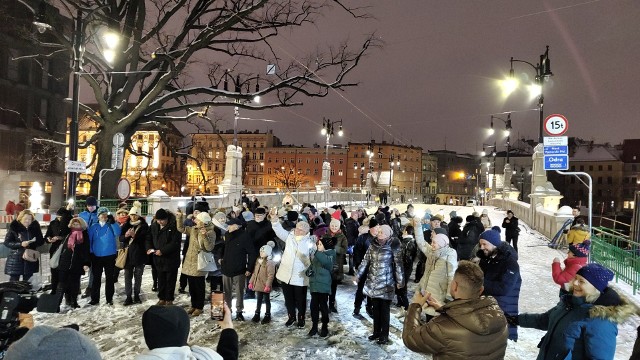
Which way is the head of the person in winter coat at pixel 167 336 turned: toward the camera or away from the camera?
away from the camera

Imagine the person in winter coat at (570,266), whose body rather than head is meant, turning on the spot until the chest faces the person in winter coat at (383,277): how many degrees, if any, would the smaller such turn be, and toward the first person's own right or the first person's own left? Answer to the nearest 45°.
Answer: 0° — they already face them

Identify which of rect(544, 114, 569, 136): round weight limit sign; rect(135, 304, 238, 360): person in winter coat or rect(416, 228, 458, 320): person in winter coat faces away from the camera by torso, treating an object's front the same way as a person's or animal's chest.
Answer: rect(135, 304, 238, 360): person in winter coat

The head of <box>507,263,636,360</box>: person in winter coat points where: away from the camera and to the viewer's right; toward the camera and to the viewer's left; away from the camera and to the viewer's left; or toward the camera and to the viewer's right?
toward the camera and to the viewer's left

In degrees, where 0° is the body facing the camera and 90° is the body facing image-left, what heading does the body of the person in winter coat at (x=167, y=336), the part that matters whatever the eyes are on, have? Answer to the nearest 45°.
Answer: approximately 180°

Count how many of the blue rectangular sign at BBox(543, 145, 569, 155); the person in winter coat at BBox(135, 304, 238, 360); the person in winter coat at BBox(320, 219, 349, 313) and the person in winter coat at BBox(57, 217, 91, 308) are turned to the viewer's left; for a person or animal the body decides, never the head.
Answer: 0

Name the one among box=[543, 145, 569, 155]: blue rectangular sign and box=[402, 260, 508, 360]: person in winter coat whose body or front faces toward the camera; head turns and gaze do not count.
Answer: the blue rectangular sign

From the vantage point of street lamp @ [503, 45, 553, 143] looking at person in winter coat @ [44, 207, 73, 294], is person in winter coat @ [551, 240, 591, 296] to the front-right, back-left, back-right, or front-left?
front-left

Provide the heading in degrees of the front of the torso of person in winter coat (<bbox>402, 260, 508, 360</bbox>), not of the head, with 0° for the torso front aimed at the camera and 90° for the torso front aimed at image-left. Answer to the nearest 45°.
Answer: approximately 135°

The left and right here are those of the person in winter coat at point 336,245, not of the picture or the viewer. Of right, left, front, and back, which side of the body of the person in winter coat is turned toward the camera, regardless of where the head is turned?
front

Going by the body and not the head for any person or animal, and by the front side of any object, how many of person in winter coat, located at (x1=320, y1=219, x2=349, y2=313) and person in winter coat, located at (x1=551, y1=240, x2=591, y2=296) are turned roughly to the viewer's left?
1

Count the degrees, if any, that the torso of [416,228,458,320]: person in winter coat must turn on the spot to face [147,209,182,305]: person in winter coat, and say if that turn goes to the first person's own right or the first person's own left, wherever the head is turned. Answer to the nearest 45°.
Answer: approximately 45° to the first person's own right

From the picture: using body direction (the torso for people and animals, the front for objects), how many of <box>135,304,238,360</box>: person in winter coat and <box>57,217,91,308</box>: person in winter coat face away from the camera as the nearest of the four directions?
1

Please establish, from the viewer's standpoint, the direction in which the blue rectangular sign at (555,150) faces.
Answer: facing the viewer

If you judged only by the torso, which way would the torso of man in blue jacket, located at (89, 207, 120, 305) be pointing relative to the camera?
toward the camera

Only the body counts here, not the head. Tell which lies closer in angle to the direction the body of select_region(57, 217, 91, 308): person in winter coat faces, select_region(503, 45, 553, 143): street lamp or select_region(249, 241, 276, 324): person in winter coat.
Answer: the person in winter coat

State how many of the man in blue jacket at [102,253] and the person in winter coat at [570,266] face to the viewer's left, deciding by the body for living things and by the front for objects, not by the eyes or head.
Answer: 1

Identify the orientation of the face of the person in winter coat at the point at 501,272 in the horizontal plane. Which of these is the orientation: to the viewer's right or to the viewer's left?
to the viewer's left

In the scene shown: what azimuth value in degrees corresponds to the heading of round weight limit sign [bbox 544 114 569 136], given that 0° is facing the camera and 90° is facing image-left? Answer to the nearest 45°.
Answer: approximately 0°

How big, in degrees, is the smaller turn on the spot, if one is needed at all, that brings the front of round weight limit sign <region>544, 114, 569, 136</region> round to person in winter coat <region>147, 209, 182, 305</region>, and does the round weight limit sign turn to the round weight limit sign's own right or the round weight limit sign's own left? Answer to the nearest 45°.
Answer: approximately 45° to the round weight limit sign's own right
